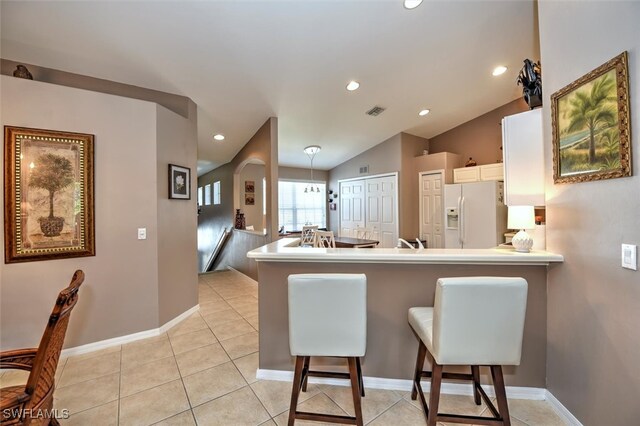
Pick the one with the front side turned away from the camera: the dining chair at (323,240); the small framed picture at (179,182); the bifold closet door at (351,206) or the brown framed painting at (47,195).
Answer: the dining chair

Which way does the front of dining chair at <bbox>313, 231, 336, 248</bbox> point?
away from the camera

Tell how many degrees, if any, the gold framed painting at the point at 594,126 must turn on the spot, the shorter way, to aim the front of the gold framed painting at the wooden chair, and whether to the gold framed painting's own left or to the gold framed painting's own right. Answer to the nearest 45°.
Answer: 0° — it already faces it

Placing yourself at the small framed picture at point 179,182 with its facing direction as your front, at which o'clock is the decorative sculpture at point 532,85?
The decorative sculpture is roughly at 12 o'clock from the small framed picture.

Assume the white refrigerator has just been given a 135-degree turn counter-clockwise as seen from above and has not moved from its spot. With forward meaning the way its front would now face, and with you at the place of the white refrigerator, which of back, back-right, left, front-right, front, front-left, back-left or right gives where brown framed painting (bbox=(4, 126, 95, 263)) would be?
back

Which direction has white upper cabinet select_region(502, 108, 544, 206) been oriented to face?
to the viewer's left

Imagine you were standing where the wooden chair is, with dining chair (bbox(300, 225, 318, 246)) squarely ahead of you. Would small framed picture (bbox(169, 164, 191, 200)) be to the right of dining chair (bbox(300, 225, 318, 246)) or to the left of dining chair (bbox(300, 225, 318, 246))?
left

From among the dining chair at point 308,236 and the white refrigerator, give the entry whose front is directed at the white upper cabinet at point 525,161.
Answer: the white refrigerator

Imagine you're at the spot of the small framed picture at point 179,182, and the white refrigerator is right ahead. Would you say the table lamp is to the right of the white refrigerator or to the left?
right

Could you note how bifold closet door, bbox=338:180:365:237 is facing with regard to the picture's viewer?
facing the viewer and to the left of the viewer

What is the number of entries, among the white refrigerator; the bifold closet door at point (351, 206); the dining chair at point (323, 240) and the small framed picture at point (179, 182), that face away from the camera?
1

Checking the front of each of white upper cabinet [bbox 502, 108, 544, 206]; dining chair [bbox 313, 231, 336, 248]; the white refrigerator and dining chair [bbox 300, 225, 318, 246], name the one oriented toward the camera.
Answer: the white refrigerator
